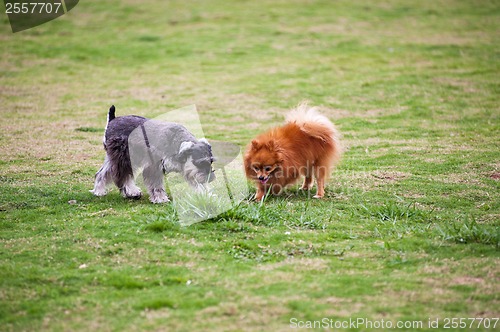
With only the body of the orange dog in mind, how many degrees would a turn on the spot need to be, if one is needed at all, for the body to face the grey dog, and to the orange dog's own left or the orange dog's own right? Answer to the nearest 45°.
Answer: approximately 45° to the orange dog's own right

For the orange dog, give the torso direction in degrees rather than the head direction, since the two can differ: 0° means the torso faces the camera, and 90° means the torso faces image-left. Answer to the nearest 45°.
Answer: approximately 45°
